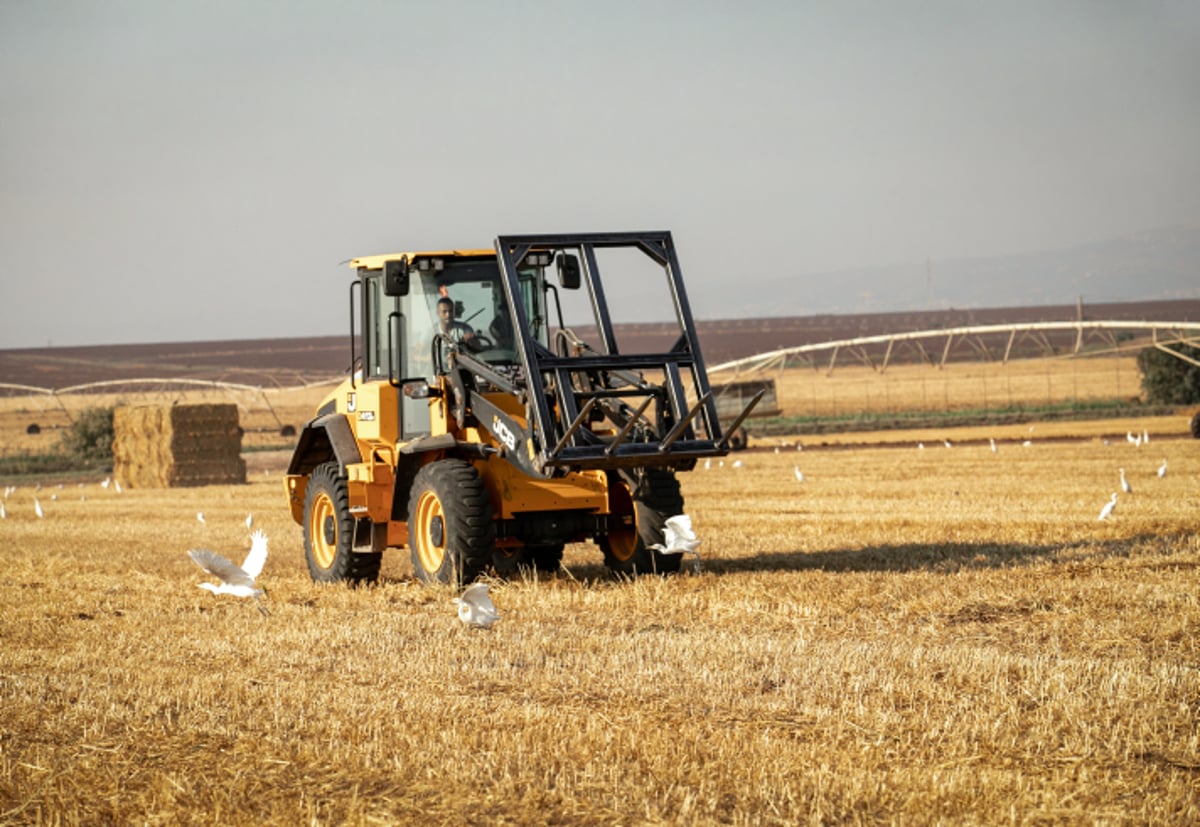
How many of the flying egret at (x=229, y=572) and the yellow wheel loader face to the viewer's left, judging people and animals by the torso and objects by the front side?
1

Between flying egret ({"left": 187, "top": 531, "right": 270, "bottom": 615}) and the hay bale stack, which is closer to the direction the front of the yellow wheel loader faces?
the flying egret

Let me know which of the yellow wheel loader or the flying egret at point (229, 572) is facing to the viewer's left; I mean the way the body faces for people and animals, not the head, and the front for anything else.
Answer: the flying egret

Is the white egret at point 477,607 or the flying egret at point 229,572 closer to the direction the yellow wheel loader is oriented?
the white egret

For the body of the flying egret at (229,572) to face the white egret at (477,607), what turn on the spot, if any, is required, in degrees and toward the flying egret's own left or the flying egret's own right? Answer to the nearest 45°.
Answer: approximately 135° to the flying egret's own left

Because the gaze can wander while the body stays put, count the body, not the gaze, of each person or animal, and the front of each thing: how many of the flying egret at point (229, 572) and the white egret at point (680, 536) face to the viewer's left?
2

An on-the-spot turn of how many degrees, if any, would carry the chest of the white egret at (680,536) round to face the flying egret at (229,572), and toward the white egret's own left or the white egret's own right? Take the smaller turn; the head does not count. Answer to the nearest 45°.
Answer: approximately 45° to the white egret's own left

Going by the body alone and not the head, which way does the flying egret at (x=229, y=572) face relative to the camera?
to the viewer's left

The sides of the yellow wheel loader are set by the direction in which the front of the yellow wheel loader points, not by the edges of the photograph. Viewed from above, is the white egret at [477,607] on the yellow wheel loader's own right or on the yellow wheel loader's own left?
on the yellow wheel loader's own right

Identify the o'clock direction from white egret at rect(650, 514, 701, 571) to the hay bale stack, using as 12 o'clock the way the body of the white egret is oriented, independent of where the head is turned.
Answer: The hay bale stack is roughly at 2 o'clock from the white egret.

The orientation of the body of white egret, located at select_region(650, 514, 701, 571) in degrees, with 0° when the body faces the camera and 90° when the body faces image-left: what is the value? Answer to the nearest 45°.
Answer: approximately 90°

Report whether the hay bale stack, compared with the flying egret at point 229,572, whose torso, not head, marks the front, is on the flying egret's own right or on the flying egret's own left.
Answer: on the flying egret's own right

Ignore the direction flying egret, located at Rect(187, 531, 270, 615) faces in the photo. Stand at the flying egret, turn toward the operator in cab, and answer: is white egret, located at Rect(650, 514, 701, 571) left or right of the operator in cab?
right

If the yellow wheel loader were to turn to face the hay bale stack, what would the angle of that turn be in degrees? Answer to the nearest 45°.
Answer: approximately 135° to its left

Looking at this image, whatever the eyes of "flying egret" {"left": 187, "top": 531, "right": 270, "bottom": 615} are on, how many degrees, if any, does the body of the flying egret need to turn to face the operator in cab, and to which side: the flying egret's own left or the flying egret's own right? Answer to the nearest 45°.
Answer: approximately 135° to the flying egret's own right
